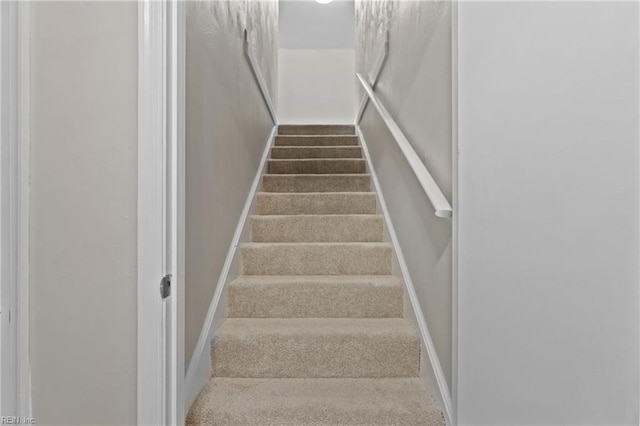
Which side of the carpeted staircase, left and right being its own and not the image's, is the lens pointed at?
front
